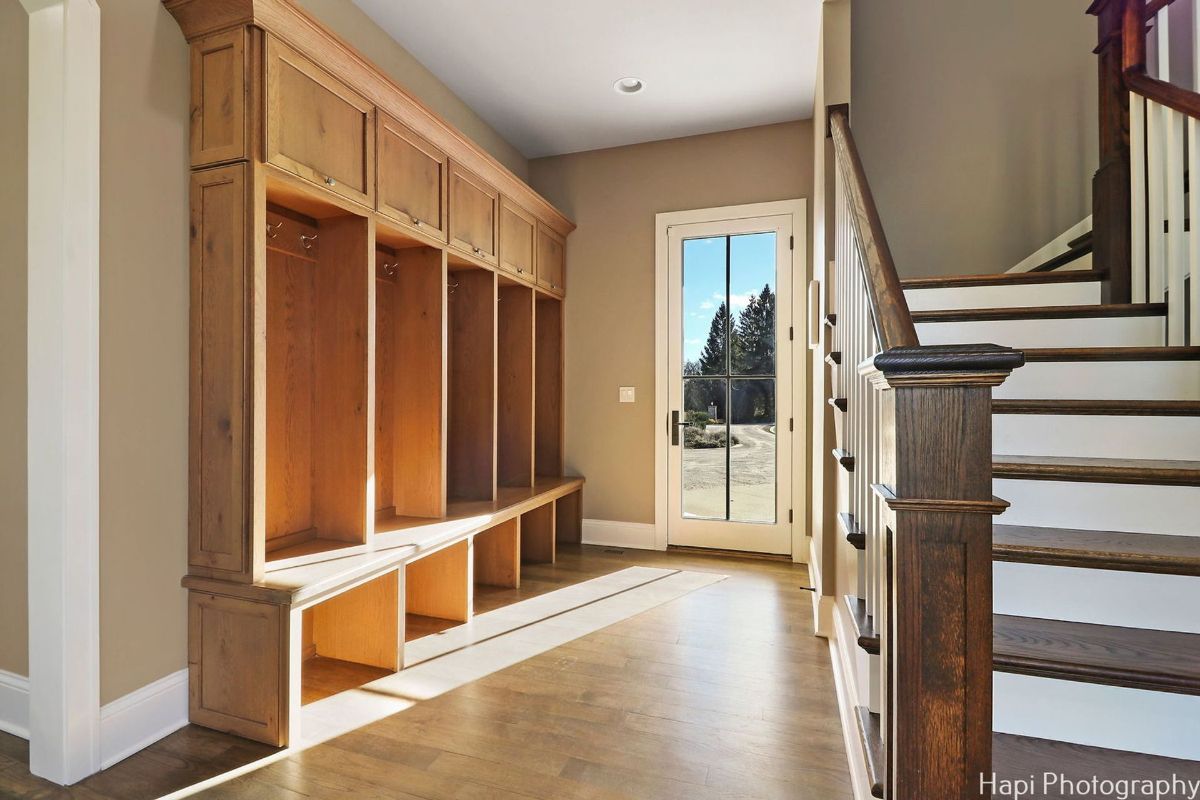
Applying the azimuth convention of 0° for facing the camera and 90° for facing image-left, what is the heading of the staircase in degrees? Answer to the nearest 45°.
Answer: approximately 0°

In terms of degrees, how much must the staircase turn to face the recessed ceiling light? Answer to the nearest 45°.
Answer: approximately 135° to its right
